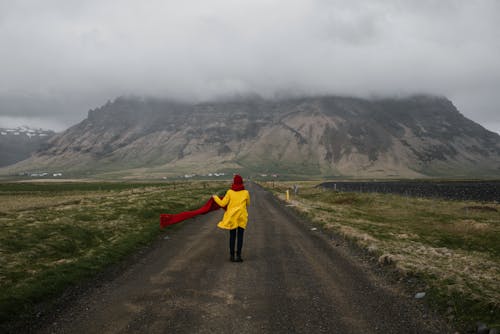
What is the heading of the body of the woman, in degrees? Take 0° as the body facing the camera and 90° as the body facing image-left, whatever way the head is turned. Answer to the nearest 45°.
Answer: approximately 180°
